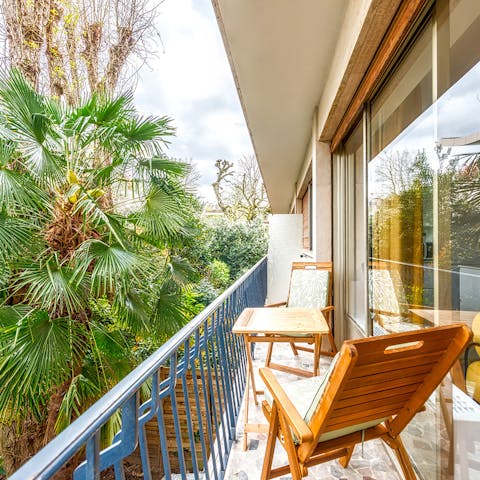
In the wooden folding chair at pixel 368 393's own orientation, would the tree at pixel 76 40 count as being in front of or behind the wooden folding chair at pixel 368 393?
in front

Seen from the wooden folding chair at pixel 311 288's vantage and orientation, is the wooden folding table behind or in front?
in front

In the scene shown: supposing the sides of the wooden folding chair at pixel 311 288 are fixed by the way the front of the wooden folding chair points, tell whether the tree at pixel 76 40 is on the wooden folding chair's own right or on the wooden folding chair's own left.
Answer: on the wooden folding chair's own right

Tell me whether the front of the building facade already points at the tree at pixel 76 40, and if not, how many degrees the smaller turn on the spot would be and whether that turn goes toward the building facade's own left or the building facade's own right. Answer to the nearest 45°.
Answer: approximately 45° to the building facade's own right

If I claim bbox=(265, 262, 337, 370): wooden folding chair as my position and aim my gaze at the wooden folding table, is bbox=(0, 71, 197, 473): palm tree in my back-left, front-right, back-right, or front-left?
front-right

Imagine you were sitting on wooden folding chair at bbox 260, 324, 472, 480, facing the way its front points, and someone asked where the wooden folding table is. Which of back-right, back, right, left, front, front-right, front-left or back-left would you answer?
front

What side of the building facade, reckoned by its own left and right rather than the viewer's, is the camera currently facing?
left

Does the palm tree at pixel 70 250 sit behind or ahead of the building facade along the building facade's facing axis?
ahead

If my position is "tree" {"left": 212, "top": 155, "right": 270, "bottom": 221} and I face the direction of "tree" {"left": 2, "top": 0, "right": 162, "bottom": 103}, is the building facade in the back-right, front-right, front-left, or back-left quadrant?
front-left

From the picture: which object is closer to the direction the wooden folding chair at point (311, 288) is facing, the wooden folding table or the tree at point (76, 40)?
the wooden folding table

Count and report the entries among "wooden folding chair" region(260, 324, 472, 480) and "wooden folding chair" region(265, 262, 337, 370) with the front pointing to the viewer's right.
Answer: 0
